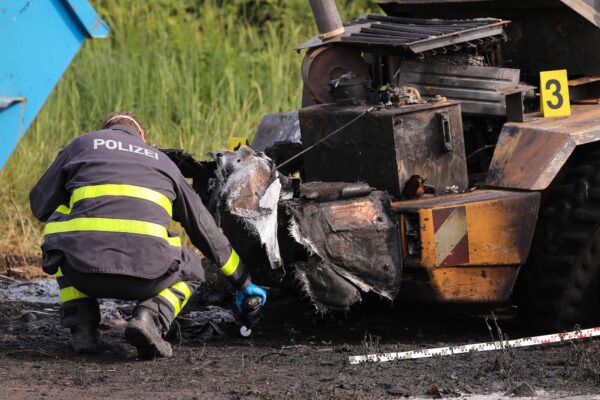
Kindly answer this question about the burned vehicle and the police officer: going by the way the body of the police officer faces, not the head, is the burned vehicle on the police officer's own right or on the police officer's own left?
on the police officer's own right

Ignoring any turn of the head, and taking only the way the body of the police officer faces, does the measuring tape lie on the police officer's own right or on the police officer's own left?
on the police officer's own right

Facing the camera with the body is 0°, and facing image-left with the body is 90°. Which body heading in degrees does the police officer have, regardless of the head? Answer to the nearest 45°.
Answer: approximately 180°
